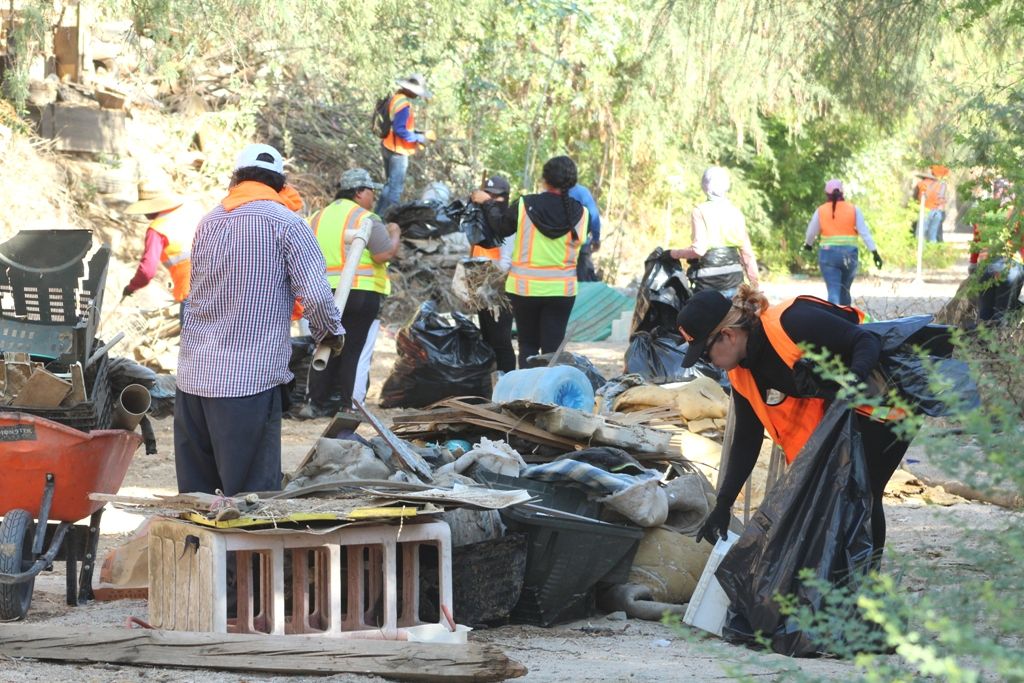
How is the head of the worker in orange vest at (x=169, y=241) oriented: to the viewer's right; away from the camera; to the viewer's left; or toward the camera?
to the viewer's left

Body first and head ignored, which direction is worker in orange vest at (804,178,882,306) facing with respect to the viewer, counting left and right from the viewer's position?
facing away from the viewer

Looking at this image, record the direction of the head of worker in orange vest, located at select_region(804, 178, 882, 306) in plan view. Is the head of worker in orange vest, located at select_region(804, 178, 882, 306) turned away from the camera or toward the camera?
away from the camera

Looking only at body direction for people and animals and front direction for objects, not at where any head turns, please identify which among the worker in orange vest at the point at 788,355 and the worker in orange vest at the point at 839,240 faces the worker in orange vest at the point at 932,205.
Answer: the worker in orange vest at the point at 839,240

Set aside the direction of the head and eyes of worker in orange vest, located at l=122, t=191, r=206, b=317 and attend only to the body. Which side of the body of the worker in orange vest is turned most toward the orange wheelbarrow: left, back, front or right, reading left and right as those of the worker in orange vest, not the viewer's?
left

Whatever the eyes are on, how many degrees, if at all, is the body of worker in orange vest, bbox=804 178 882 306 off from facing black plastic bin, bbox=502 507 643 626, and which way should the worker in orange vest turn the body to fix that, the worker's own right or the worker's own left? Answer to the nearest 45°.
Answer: approximately 180°

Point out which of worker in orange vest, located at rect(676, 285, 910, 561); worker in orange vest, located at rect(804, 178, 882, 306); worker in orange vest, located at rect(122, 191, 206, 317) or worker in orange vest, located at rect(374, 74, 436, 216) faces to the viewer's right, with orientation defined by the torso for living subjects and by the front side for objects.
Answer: worker in orange vest, located at rect(374, 74, 436, 216)

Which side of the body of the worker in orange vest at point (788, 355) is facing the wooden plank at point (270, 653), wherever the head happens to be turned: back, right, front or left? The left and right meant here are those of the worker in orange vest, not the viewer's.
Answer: front

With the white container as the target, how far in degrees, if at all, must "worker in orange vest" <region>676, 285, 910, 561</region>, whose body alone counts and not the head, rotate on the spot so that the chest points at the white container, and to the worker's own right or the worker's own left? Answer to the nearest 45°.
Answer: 0° — they already face it

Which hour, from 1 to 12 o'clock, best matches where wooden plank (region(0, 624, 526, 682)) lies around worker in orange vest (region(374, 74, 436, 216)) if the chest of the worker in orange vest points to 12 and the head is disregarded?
The wooden plank is roughly at 3 o'clock from the worker in orange vest.

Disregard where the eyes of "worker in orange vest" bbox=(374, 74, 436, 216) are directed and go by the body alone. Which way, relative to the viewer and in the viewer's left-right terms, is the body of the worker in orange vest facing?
facing to the right of the viewer

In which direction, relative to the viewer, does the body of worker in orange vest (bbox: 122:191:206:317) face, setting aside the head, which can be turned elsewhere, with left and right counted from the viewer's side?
facing to the left of the viewer

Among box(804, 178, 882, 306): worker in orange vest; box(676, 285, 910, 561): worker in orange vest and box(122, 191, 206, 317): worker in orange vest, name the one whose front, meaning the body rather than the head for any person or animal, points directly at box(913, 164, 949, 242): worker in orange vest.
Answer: box(804, 178, 882, 306): worker in orange vest
